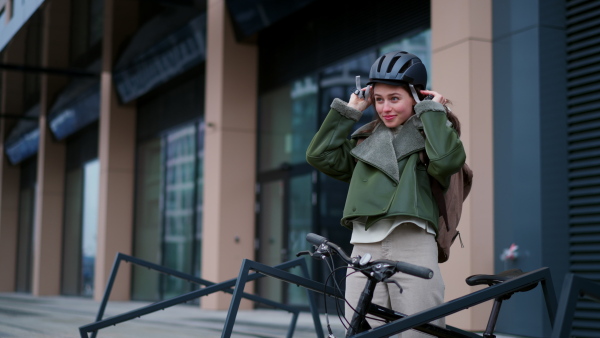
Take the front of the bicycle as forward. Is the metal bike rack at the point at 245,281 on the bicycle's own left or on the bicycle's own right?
on the bicycle's own right

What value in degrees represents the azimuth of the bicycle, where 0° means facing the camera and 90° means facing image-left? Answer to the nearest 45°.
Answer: approximately 45°
